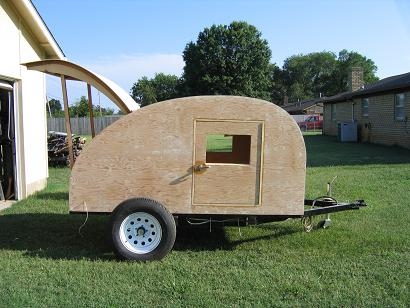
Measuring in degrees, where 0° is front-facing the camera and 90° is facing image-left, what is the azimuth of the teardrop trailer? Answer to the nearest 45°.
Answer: approximately 270°

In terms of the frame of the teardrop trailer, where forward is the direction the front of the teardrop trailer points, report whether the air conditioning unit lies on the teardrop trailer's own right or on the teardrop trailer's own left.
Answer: on the teardrop trailer's own left

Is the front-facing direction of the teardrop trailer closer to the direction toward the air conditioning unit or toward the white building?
the air conditioning unit

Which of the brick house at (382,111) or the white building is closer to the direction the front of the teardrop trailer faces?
the brick house

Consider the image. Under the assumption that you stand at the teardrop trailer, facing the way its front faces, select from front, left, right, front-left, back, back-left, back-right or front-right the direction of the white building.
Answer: back-left

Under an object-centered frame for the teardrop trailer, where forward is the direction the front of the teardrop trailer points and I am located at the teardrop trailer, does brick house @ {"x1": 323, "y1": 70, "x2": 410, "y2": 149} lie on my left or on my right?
on my left
